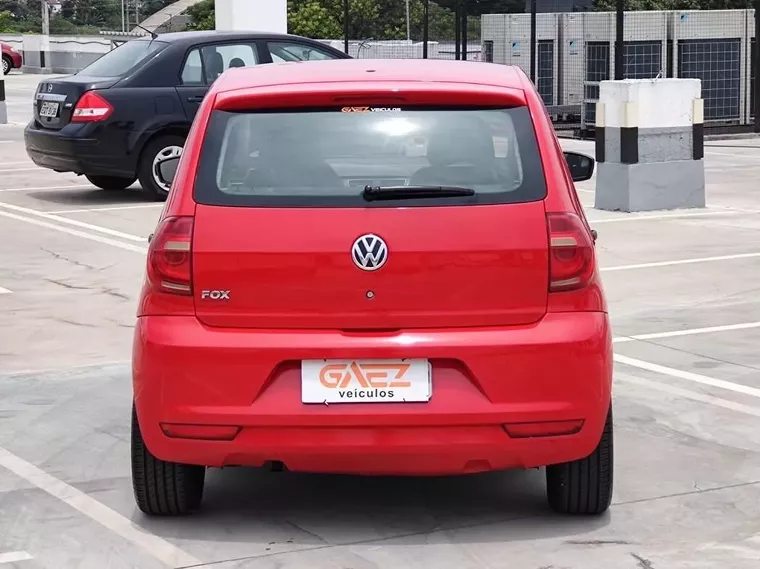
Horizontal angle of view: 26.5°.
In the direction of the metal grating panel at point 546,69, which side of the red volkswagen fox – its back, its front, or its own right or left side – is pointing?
front

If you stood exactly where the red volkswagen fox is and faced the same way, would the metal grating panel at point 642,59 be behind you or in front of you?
in front

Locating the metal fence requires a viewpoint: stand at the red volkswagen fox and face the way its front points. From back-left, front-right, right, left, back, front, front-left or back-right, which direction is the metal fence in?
front

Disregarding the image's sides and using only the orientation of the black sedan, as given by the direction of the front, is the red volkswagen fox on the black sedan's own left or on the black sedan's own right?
on the black sedan's own right

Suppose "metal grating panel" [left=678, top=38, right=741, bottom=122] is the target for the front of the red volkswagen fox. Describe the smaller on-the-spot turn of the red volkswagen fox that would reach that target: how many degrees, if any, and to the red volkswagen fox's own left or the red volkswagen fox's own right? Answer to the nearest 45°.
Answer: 0° — it already faces it

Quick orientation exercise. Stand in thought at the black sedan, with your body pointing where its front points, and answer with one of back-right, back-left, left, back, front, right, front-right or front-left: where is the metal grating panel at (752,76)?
front

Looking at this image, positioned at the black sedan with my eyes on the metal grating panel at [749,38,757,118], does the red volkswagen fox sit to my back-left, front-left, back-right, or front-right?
back-right

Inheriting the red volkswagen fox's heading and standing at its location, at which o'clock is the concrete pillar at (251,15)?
The concrete pillar is roughly at 12 o'clock from the red volkswagen fox.

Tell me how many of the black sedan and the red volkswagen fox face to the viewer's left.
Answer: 0

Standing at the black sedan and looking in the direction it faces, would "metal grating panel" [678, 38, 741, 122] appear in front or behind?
in front

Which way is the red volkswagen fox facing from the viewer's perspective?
away from the camera

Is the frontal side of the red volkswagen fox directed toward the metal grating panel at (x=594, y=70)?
yes

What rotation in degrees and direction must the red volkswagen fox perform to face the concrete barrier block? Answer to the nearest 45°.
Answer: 0° — it already faces it

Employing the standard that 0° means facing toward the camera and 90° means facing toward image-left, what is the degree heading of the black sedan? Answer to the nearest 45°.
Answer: approximately 225°
